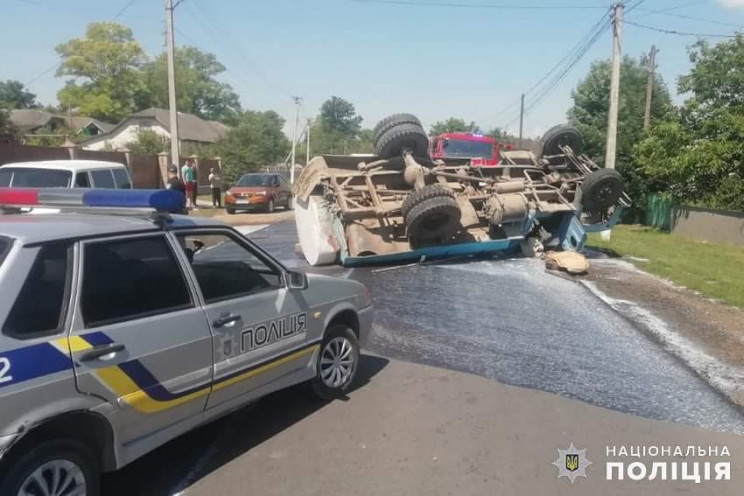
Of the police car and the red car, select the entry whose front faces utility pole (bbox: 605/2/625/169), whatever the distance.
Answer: the police car

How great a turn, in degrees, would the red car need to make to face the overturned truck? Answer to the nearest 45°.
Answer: approximately 45° to its left

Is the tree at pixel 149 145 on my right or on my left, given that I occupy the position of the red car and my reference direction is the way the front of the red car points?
on my right

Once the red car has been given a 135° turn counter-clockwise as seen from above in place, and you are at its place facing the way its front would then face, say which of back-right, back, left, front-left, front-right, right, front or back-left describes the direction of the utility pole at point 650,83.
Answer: front

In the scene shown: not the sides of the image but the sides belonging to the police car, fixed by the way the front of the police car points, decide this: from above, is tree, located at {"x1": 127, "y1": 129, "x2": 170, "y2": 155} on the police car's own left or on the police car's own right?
on the police car's own left

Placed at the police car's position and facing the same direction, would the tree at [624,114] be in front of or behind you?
in front

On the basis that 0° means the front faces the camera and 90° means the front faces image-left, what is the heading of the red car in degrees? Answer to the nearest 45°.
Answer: approximately 45°

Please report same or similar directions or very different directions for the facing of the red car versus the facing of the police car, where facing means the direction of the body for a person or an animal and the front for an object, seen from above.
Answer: very different directions

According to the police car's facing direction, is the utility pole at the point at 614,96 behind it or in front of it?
in front

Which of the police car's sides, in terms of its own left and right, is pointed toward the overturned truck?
front

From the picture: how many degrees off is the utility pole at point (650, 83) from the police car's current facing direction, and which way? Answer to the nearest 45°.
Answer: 0° — it already faces it

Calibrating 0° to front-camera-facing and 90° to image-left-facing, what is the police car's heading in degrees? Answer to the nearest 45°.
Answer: approximately 225°

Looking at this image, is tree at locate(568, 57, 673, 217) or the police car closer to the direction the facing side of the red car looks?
the police car
